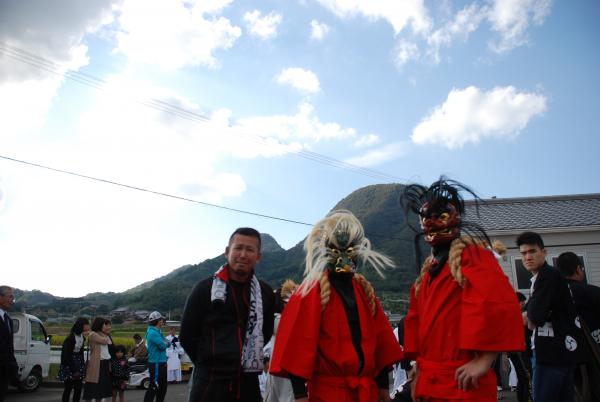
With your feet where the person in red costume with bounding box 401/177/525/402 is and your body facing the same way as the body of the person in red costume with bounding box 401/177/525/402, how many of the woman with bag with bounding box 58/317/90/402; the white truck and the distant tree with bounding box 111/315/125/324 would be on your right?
3

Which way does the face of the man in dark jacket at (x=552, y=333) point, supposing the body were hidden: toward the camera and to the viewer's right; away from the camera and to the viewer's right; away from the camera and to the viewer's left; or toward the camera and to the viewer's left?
toward the camera and to the viewer's left

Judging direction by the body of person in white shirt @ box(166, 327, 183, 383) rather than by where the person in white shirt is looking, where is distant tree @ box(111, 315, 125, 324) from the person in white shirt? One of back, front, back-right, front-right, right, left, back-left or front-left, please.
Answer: back

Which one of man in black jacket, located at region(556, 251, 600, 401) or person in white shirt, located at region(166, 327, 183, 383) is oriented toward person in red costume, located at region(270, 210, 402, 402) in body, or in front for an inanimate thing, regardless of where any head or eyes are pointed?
the person in white shirt

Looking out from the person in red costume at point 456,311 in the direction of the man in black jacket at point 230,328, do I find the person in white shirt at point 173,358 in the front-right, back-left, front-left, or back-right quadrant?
front-right

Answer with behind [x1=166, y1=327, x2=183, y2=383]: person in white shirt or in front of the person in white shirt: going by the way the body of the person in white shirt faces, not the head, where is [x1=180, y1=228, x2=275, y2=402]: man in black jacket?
in front

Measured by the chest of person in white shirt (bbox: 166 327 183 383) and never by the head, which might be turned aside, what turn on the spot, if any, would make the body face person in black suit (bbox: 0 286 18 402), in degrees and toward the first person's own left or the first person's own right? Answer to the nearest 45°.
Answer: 0° — they already face them

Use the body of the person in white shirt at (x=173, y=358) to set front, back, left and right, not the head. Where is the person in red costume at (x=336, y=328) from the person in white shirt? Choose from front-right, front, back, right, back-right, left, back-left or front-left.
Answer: front

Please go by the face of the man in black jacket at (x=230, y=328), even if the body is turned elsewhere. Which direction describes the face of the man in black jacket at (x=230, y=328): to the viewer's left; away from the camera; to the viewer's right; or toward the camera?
toward the camera

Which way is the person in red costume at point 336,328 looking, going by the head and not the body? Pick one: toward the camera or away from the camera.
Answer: toward the camera

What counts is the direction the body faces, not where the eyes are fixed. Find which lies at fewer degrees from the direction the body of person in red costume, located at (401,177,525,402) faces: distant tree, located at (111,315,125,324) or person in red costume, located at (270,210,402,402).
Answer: the person in red costume

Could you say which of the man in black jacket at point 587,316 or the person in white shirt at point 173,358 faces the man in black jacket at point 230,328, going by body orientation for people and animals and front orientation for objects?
the person in white shirt

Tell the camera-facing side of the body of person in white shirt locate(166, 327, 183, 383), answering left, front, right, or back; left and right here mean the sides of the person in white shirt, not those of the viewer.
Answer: front

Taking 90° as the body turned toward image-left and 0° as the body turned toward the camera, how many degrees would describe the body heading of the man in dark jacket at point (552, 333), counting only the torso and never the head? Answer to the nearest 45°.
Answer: approximately 90°

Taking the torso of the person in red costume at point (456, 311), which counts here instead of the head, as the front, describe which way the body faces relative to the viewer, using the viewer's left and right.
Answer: facing the viewer and to the left of the viewer
